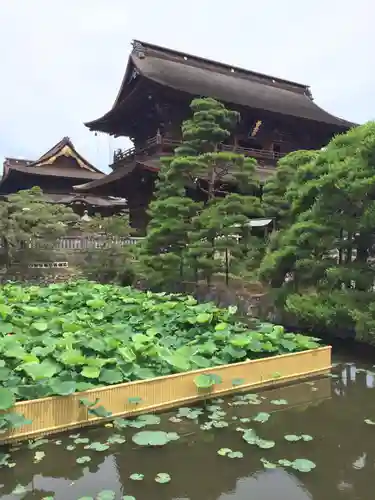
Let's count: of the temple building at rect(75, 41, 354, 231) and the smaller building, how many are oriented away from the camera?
0

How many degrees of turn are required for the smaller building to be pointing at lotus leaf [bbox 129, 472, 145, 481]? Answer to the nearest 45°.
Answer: approximately 45° to its right

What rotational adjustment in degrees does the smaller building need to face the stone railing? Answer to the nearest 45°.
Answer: approximately 45° to its right

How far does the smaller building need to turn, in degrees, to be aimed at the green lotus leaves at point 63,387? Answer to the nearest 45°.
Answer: approximately 45° to its right

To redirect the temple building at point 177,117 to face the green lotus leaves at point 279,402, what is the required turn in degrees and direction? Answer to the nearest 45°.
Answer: approximately 45° to its right

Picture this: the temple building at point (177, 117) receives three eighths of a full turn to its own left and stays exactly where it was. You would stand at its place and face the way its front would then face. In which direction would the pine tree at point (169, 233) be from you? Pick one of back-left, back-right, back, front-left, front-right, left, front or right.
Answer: back

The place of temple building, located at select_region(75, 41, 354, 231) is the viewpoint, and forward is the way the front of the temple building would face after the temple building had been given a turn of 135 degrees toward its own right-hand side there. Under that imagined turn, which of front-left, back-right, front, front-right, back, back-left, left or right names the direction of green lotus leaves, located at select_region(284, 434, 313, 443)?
left

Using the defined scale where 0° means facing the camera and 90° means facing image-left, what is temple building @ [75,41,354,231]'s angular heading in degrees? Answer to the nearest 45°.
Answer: approximately 315°

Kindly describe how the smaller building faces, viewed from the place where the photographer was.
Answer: facing the viewer and to the right of the viewer

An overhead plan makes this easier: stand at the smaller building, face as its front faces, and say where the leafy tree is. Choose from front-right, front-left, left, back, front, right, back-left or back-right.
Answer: front-right

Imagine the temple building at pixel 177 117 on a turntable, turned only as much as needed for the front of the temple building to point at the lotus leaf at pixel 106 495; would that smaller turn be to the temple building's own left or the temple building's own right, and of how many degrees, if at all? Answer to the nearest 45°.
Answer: approximately 45° to the temple building's own right
